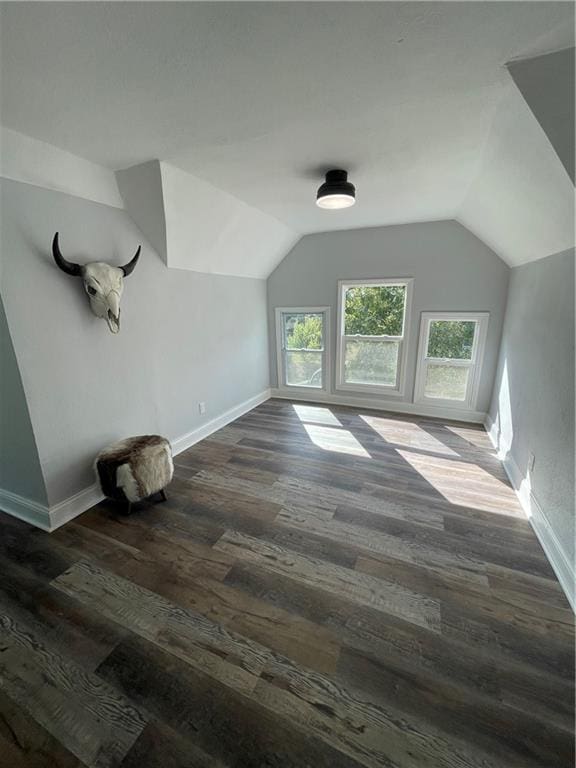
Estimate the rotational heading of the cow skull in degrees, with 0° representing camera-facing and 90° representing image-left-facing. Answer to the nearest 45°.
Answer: approximately 315°

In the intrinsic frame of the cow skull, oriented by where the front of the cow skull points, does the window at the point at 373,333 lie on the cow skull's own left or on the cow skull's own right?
on the cow skull's own left

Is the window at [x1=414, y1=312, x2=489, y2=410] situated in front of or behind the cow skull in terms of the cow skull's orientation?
in front

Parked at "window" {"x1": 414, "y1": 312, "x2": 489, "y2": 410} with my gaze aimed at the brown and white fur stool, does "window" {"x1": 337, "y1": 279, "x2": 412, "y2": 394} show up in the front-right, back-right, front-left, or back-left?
front-right

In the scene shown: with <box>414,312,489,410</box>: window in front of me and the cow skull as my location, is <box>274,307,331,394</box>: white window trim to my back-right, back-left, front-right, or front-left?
front-left

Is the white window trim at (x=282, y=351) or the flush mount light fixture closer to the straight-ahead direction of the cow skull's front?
the flush mount light fixture

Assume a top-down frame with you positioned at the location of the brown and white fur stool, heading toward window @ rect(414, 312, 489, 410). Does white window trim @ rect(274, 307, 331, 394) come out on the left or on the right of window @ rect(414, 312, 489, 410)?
left

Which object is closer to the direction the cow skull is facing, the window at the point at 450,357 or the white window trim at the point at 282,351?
the window

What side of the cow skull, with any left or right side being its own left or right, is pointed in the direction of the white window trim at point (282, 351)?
left

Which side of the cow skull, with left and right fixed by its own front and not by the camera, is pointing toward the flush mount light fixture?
front
